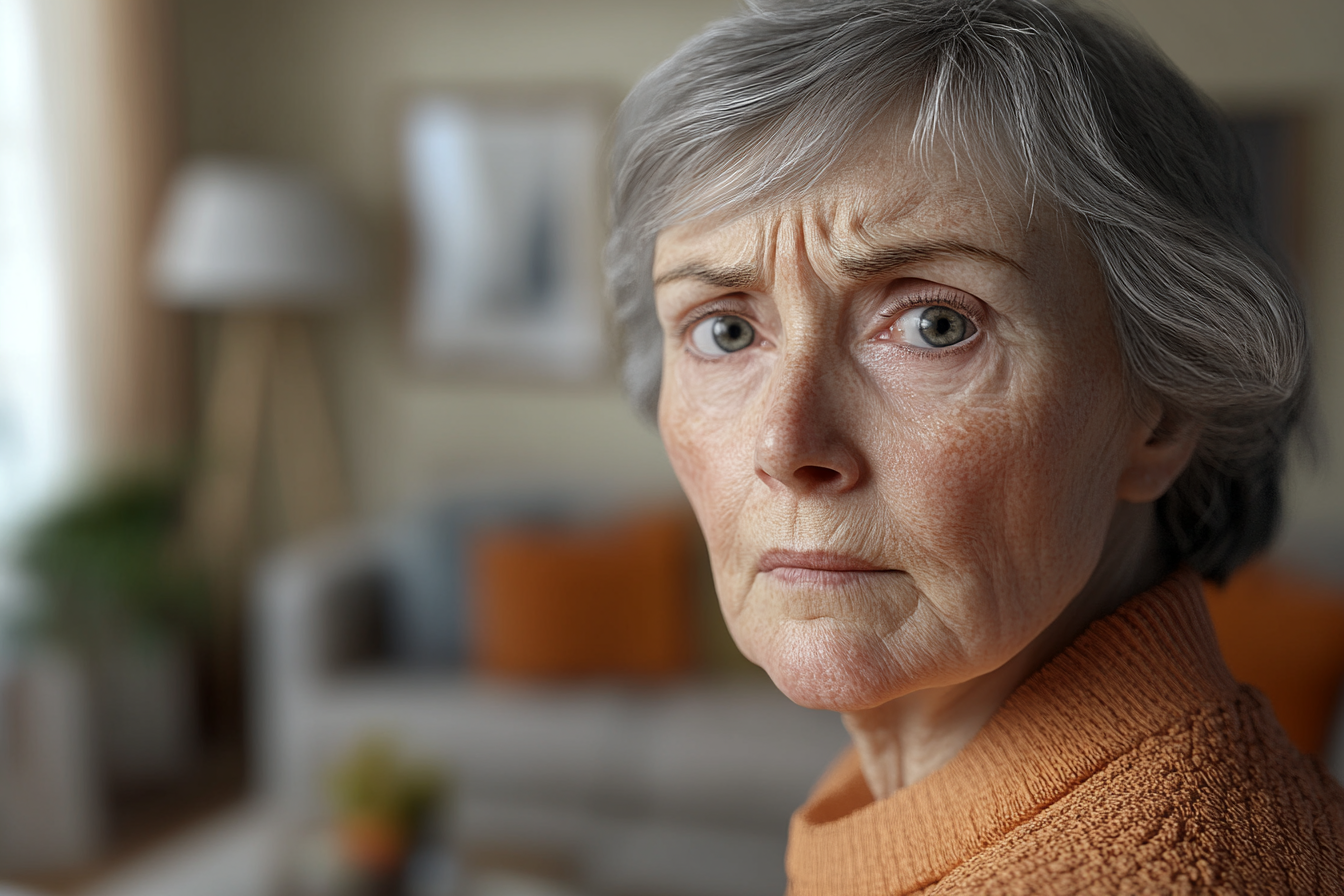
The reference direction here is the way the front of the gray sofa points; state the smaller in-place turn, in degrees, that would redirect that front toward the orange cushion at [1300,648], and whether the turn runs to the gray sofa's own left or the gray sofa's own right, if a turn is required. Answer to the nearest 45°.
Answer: approximately 45° to the gray sofa's own left

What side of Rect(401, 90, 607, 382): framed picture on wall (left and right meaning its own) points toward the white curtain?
right

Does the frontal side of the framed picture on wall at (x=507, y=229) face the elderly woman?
yes

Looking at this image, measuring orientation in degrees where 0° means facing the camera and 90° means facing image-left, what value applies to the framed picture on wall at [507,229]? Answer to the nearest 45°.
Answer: approximately 0°

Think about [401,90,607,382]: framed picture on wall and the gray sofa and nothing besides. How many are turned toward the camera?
2

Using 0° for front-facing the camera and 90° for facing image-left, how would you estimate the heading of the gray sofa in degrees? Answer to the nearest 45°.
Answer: approximately 0°

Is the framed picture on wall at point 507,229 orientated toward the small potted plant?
yes

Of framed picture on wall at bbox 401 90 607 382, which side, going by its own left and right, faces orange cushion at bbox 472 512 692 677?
front

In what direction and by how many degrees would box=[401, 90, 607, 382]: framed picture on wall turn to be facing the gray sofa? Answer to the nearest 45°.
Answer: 0° — it already faces it

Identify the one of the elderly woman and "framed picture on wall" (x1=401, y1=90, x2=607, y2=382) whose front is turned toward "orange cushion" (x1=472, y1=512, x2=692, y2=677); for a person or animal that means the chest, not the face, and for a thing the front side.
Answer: the framed picture on wall

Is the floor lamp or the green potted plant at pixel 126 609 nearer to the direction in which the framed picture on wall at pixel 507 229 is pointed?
the green potted plant

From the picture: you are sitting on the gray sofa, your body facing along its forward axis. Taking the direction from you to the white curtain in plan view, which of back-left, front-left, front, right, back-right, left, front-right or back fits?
back-right

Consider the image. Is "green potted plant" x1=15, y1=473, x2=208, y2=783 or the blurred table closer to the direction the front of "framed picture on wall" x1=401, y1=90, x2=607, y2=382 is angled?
the blurred table

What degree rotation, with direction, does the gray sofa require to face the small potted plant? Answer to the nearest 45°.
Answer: approximately 45° to its right
